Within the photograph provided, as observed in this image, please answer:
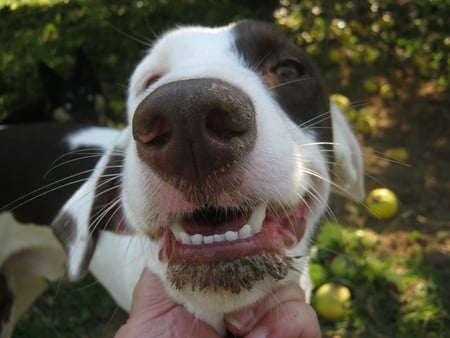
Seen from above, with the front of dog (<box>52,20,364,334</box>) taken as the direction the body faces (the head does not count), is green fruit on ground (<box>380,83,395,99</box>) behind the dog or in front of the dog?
behind

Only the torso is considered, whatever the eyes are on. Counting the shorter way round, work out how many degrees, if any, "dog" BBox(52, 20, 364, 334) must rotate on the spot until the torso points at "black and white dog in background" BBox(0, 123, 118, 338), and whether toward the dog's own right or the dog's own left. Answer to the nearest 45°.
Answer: approximately 135° to the dog's own right

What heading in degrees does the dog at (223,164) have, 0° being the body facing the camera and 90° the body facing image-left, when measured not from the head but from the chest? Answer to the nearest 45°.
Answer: approximately 0°

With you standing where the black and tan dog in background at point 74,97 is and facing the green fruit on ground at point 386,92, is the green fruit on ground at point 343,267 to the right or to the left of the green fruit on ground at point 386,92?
right
